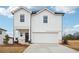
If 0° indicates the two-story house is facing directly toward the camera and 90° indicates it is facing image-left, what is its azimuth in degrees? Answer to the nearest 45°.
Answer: approximately 0°
